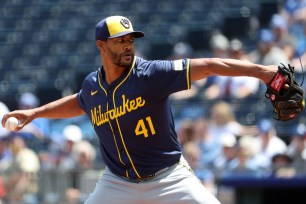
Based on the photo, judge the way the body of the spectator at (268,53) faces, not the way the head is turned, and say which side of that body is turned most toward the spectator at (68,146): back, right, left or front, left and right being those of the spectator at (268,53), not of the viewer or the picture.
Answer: right

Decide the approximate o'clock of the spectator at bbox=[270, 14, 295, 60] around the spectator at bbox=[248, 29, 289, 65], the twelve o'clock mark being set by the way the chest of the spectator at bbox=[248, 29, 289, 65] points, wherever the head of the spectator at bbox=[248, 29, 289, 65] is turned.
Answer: the spectator at bbox=[270, 14, 295, 60] is roughly at 7 o'clock from the spectator at bbox=[248, 29, 289, 65].

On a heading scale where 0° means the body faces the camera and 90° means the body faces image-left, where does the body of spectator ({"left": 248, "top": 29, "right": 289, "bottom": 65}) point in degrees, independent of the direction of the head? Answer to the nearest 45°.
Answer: approximately 0°

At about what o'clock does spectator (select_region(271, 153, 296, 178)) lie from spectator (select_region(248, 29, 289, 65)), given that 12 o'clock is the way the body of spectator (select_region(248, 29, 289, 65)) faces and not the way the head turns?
spectator (select_region(271, 153, 296, 178)) is roughly at 12 o'clock from spectator (select_region(248, 29, 289, 65)).

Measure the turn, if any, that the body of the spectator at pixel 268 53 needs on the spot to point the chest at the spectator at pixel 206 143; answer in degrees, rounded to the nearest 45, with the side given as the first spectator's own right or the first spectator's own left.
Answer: approximately 45° to the first spectator's own right

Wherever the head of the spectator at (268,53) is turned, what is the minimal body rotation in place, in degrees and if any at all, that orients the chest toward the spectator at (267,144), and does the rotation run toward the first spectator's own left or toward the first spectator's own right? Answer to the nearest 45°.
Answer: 0° — they already face them

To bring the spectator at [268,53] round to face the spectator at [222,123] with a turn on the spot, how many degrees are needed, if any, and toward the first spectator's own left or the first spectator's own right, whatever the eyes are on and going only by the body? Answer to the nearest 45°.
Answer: approximately 45° to the first spectator's own right

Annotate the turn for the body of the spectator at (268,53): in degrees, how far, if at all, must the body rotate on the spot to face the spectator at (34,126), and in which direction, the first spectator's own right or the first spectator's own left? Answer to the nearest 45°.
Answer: approximately 90° to the first spectator's own right
